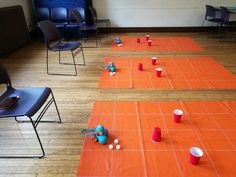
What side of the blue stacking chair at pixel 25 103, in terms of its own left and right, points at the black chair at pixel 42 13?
left

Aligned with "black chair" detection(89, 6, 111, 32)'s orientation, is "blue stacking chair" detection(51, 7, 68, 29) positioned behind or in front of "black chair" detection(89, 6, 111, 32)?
behind

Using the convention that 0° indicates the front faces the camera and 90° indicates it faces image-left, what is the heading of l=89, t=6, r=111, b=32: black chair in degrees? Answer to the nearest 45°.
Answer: approximately 270°

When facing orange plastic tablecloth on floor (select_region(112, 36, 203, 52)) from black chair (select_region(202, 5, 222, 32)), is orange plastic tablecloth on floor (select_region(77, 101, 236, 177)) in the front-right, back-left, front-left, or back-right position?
front-left

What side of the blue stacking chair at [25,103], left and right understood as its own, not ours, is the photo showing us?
right

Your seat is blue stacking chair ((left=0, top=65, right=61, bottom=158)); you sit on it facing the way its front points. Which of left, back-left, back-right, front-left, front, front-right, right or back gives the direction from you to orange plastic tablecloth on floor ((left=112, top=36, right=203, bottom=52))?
front-left

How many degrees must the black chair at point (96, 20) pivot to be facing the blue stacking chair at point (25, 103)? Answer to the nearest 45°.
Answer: approximately 90° to its right

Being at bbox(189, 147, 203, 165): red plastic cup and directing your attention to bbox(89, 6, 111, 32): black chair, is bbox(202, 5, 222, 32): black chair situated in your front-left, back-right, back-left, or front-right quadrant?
front-right
